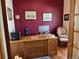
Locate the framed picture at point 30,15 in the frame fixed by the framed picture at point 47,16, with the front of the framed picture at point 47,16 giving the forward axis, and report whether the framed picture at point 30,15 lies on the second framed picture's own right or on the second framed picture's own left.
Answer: on the second framed picture's own right

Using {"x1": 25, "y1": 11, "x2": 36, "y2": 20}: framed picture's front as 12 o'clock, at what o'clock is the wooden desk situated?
The wooden desk is roughly at 12 o'clock from the framed picture.

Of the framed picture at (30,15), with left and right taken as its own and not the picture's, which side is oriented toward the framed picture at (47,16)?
left

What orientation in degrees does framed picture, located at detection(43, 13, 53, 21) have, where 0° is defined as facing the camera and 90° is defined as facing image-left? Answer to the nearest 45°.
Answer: approximately 0°

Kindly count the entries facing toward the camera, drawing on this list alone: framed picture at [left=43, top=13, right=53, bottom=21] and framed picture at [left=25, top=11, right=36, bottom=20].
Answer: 2

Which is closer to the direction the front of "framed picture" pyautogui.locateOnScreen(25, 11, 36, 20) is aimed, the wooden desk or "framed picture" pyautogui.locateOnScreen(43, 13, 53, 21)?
the wooden desk

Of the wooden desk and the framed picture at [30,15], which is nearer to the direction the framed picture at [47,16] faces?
the wooden desk

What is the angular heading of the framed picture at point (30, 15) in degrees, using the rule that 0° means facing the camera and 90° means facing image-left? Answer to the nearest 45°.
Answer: approximately 0°
